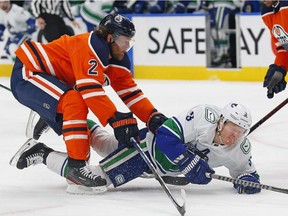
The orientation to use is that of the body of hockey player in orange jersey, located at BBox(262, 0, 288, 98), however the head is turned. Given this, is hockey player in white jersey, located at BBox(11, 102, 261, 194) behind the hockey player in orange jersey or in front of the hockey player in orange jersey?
in front

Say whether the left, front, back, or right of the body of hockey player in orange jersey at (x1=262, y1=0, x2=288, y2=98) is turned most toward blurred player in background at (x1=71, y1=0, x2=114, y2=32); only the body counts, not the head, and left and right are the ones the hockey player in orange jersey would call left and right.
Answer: right

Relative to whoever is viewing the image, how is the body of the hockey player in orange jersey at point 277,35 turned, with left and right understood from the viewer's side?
facing the viewer and to the left of the viewer

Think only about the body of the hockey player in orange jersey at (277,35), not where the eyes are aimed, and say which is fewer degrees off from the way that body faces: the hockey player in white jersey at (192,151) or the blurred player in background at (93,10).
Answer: the hockey player in white jersey

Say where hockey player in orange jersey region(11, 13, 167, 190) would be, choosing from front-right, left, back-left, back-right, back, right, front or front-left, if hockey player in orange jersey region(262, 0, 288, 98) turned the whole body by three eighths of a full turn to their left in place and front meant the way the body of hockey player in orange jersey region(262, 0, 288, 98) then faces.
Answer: back-right
